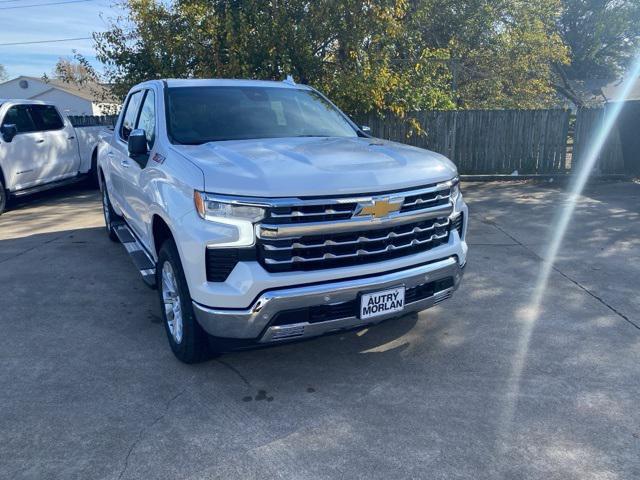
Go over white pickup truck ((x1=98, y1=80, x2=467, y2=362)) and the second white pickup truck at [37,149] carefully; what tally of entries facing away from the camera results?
0

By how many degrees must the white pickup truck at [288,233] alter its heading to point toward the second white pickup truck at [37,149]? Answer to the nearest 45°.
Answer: approximately 180°

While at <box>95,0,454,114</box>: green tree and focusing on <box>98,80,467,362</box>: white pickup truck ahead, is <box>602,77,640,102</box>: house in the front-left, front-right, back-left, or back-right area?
back-left

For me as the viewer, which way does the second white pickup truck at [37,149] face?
facing the viewer and to the left of the viewer

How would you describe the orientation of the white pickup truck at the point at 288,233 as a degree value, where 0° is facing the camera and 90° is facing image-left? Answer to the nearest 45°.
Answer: approximately 315°

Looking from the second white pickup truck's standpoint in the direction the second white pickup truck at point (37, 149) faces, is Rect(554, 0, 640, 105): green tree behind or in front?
behind

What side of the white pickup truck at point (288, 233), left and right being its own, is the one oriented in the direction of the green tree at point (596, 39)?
left

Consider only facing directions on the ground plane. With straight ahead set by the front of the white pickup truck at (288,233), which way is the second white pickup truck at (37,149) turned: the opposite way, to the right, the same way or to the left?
to the right

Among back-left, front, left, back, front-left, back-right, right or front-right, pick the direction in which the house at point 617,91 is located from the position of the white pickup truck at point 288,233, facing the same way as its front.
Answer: left

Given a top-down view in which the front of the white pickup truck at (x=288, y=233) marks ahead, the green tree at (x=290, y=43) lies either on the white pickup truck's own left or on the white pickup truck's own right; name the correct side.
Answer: on the white pickup truck's own left
